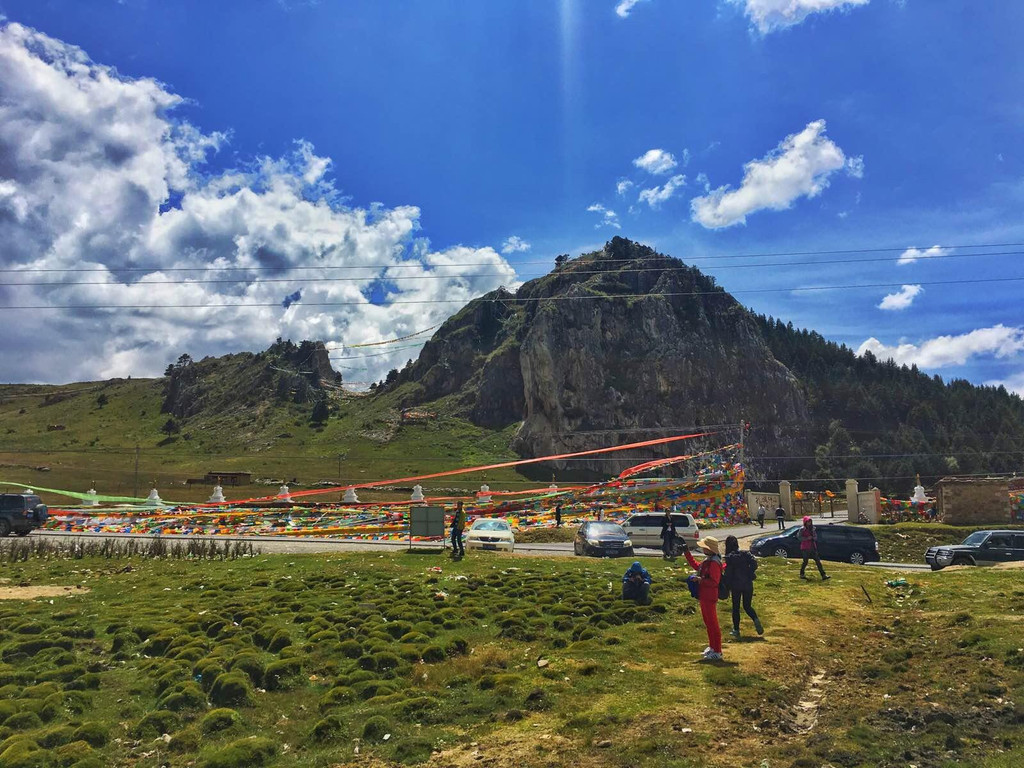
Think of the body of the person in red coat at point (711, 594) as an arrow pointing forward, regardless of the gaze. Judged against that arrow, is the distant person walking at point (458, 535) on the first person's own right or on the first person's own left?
on the first person's own right

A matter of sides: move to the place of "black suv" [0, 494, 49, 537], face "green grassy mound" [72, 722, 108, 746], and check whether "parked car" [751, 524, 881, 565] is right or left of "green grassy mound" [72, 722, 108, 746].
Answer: left

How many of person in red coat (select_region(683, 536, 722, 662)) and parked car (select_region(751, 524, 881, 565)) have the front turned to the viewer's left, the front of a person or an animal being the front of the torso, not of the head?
2

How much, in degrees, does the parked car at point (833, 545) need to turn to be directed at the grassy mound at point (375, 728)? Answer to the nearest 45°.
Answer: approximately 90° to its left

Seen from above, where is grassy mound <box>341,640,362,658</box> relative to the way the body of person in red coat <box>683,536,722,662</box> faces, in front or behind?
in front

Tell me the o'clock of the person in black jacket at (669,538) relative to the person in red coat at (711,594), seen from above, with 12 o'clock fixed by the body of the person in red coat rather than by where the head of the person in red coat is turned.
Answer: The person in black jacket is roughly at 3 o'clock from the person in red coat.

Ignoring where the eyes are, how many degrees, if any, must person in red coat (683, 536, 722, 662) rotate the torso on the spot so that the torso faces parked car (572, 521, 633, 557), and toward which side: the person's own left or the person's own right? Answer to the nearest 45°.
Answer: approximately 90° to the person's own right

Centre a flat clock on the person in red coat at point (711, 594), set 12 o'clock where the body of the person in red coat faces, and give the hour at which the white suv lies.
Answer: The white suv is roughly at 3 o'clock from the person in red coat.

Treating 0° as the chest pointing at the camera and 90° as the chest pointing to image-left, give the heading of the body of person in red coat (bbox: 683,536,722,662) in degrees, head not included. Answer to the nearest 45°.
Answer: approximately 90°

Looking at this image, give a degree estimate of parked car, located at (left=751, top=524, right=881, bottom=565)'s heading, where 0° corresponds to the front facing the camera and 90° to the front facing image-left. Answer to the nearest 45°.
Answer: approximately 90°
